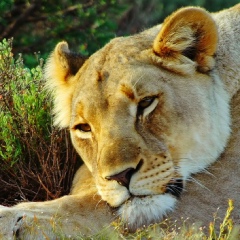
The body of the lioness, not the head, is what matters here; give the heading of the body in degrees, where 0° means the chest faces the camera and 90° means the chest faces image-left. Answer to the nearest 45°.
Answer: approximately 45°

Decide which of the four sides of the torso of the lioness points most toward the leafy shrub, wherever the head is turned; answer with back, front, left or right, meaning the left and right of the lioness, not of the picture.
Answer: front
